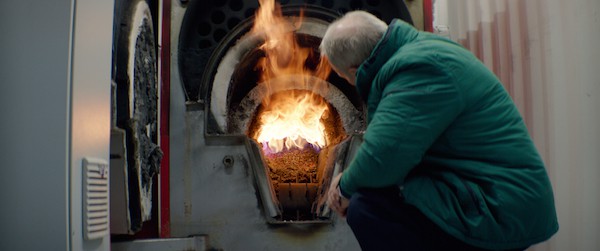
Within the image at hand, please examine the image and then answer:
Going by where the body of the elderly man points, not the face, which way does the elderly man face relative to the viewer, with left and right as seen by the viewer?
facing away from the viewer and to the left of the viewer

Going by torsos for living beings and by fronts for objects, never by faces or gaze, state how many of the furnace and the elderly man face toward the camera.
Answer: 1

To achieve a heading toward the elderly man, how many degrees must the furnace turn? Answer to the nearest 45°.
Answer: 0° — it already faces them

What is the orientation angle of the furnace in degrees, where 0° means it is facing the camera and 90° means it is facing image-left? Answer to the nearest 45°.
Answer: approximately 0°

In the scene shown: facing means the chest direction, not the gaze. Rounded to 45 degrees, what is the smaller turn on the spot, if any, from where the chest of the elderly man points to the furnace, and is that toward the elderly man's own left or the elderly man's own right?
0° — they already face it
